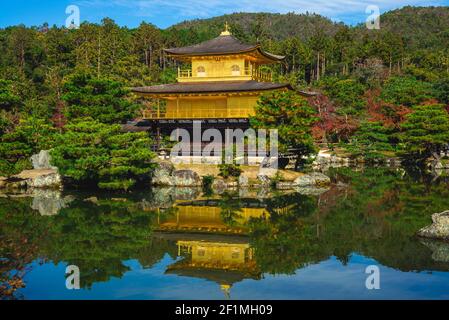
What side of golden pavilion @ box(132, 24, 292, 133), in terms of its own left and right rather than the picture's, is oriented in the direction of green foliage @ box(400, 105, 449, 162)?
left

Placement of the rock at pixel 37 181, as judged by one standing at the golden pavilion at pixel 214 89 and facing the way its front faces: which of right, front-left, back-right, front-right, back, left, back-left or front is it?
front-right

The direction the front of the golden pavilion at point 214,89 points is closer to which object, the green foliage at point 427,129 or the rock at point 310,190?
the rock

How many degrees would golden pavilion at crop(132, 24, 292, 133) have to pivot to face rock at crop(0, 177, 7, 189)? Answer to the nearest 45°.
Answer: approximately 45° to its right

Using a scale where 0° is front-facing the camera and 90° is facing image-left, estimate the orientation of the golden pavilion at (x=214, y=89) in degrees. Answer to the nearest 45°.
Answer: approximately 0°

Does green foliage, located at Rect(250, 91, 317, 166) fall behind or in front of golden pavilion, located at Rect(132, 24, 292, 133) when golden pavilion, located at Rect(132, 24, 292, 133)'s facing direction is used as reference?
in front

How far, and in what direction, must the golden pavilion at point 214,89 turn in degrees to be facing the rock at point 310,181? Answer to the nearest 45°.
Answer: approximately 45° to its left

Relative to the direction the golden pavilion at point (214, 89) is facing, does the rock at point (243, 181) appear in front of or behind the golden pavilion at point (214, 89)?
in front

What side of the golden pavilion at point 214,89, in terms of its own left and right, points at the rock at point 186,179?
front
